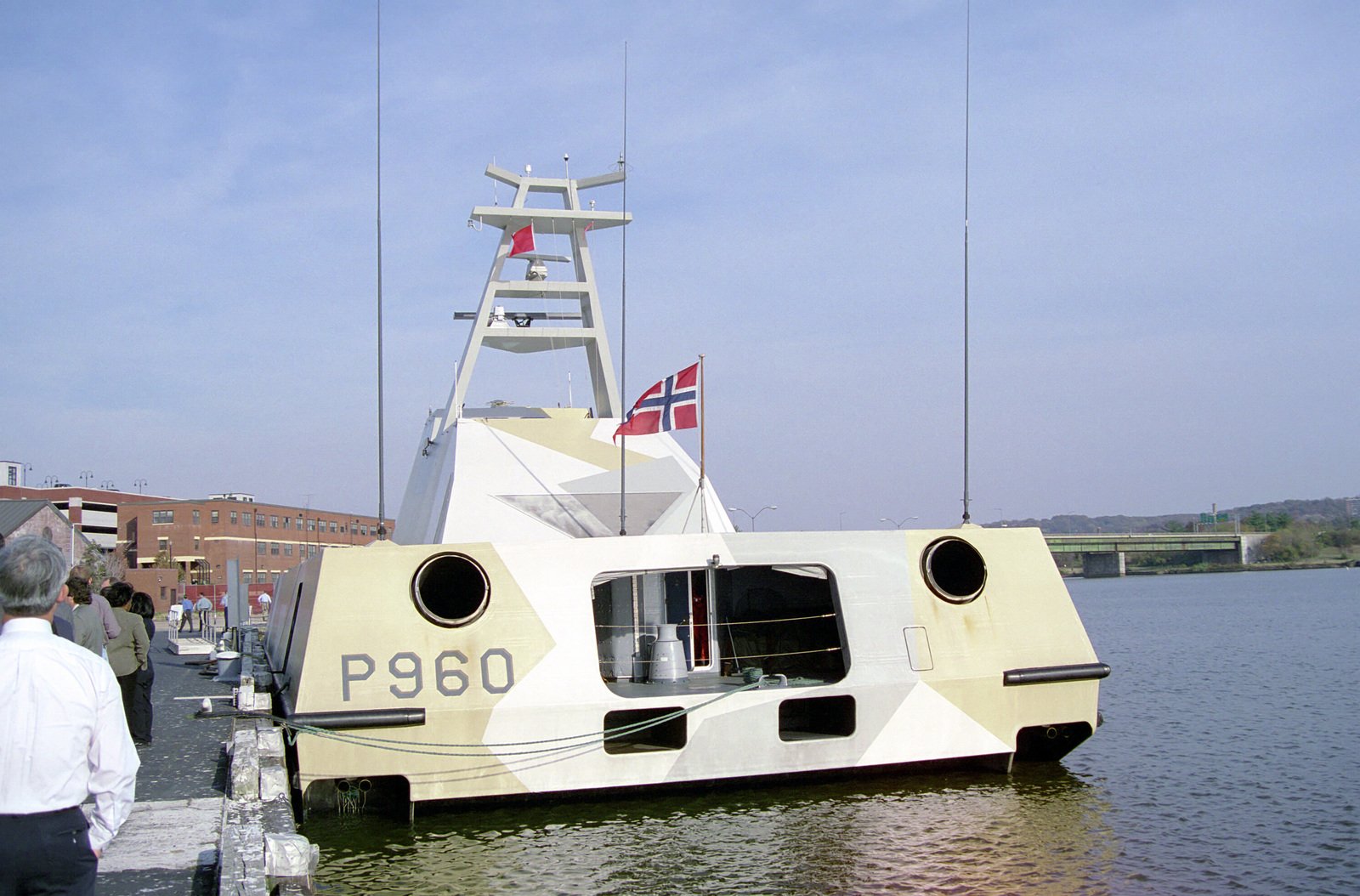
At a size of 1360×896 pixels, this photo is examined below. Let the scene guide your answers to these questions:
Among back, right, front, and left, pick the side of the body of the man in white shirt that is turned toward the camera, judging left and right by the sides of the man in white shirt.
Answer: back

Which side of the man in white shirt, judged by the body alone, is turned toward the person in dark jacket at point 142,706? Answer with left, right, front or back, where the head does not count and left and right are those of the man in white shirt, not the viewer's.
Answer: front

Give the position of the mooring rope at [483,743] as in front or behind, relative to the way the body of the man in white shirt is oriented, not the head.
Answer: in front

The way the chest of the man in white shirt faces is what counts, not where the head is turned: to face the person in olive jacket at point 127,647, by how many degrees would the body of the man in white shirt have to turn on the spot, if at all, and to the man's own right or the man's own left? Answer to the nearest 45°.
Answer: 0° — they already face them

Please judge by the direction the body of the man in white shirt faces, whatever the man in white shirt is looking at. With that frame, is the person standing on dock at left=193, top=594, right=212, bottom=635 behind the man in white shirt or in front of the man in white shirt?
in front
